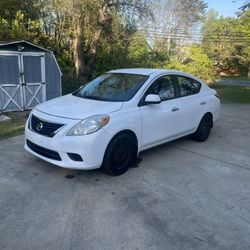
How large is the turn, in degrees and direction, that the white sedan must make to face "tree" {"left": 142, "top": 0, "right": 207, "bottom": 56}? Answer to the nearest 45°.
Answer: approximately 135° to its right

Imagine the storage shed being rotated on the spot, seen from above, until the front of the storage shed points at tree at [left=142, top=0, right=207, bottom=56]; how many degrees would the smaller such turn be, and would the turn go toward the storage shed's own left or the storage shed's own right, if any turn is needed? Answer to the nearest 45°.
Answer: approximately 135° to the storage shed's own left

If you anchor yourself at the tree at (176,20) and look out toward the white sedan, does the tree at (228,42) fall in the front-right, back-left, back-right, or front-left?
back-left

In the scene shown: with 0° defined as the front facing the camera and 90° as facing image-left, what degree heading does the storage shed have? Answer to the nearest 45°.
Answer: approximately 0°

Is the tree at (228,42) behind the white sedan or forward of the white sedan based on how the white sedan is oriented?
behind

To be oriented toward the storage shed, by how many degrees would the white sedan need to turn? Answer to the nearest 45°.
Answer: approximately 90° to its right

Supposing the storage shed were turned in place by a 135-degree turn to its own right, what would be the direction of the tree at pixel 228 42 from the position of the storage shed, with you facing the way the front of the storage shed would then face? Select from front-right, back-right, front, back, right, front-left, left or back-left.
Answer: right
